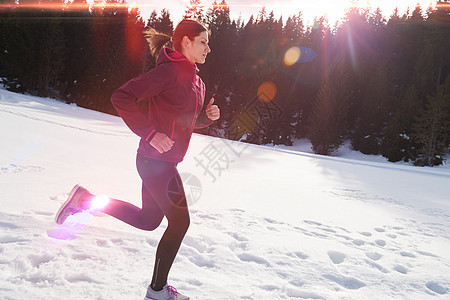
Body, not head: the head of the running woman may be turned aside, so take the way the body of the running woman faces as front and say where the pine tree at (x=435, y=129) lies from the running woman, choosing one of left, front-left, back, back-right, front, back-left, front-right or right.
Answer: front-left

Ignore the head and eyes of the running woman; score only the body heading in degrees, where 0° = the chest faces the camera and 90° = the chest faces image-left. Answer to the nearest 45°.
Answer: approximately 270°

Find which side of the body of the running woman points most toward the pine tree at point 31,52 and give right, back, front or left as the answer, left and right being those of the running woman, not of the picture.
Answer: left

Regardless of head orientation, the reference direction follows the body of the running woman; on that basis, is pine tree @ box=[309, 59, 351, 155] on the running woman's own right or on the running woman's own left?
on the running woman's own left

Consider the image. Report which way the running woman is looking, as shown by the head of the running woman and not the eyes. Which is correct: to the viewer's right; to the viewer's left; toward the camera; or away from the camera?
to the viewer's right
